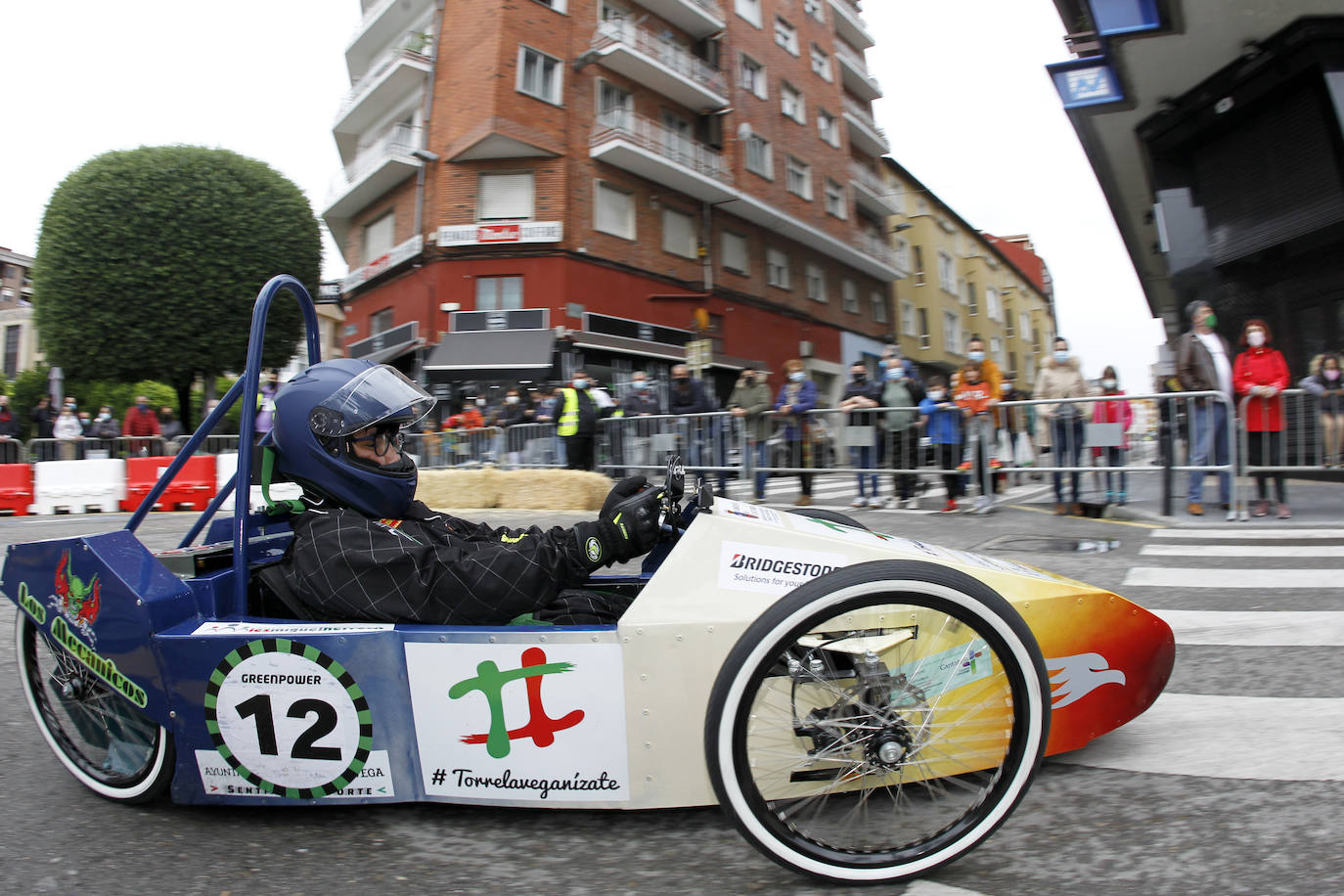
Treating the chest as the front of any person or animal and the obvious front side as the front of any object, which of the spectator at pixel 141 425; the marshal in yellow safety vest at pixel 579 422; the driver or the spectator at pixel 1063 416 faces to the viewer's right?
the driver

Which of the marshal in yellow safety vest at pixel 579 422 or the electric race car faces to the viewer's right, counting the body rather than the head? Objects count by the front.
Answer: the electric race car

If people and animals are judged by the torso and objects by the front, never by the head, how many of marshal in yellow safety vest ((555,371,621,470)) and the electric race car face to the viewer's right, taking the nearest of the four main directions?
1

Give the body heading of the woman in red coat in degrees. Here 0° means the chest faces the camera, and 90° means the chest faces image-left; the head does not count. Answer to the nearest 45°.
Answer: approximately 0°

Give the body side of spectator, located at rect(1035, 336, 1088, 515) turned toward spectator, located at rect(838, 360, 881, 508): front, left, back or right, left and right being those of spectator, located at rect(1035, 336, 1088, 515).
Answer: right

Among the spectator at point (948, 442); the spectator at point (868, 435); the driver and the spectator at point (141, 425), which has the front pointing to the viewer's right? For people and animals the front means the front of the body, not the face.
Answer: the driver

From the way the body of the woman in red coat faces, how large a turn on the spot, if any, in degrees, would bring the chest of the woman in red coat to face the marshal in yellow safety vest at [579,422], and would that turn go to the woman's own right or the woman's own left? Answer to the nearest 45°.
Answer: approximately 90° to the woman's own right

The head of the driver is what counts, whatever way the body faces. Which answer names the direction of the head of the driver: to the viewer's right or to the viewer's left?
to the viewer's right
